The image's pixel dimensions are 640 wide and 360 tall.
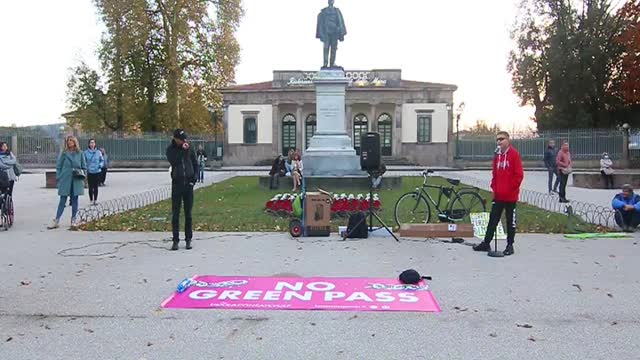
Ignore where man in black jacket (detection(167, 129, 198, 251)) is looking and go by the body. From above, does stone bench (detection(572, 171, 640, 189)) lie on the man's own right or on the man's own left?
on the man's own left

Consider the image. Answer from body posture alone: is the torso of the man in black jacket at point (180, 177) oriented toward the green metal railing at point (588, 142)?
no

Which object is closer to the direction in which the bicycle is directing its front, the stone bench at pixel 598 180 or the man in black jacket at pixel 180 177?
the man in black jacket

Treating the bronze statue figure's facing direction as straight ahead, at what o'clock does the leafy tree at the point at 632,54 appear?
The leafy tree is roughly at 8 o'clock from the bronze statue figure.

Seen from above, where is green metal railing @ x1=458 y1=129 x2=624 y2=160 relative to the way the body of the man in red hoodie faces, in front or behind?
behind

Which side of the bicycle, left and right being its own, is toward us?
left

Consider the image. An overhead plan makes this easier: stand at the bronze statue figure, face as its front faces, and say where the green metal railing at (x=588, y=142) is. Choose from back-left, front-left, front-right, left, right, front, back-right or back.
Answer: back-left

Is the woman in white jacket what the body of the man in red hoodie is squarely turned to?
no

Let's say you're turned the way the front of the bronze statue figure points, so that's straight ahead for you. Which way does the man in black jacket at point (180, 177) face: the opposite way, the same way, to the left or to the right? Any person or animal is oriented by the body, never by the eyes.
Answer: the same way

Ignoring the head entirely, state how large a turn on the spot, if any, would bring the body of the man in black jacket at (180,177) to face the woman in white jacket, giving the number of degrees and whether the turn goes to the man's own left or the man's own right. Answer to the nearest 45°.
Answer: approximately 135° to the man's own left

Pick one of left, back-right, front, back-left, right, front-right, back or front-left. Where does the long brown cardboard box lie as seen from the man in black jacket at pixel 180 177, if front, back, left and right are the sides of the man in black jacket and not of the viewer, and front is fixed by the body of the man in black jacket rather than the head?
left

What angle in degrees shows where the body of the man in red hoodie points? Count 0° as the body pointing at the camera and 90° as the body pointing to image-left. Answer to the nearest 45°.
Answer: approximately 45°

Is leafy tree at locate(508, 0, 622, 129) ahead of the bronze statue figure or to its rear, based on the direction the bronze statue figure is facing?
to the rear

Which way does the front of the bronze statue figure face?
toward the camera

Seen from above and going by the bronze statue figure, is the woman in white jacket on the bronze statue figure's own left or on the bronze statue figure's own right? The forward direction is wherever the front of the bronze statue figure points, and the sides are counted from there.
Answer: on the bronze statue figure's own left

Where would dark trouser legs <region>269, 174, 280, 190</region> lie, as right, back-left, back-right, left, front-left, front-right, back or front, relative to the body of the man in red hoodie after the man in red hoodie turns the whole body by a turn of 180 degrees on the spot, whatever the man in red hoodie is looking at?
left

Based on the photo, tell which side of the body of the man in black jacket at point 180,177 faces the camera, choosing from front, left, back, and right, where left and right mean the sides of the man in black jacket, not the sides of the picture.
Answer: front
